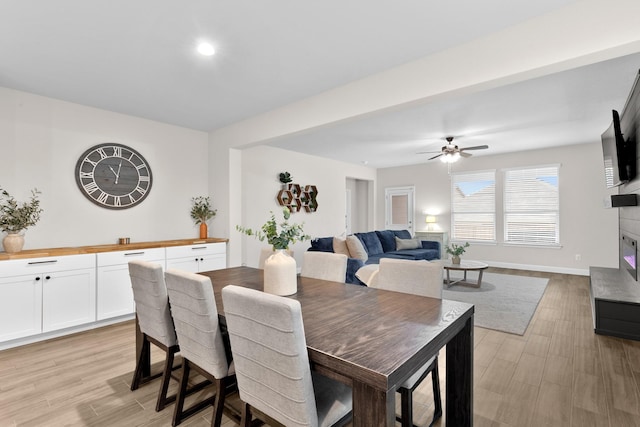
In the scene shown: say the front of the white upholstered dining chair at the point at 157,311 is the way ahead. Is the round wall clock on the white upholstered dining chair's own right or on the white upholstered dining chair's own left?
on the white upholstered dining chair's own left

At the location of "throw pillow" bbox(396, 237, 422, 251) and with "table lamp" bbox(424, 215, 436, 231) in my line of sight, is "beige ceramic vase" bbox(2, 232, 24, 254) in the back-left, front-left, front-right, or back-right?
back-left

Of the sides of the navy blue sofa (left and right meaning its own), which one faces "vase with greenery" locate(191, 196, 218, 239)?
right

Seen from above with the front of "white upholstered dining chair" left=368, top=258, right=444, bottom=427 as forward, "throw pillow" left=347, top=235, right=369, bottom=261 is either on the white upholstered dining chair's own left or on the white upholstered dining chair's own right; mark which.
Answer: on the white upholstered dining chair's own right

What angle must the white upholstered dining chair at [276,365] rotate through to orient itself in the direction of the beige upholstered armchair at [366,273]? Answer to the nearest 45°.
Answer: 0° — it already faces it

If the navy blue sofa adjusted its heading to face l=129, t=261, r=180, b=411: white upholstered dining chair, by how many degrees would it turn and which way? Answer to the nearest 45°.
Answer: approximately 45° to its right

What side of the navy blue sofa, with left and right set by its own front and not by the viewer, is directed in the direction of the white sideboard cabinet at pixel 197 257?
right

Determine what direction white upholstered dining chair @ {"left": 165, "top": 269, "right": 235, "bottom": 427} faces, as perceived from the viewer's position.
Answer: facing away from the viewer and to the right of the viewer

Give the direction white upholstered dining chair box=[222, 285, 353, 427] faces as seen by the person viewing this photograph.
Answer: facing away from the viewer and to the right of the viewer

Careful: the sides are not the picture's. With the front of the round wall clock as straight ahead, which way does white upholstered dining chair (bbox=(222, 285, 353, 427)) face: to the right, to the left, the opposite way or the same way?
to the left

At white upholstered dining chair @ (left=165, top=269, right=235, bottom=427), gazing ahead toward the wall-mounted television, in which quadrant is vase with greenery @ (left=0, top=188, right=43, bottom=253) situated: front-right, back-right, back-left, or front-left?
back-left
